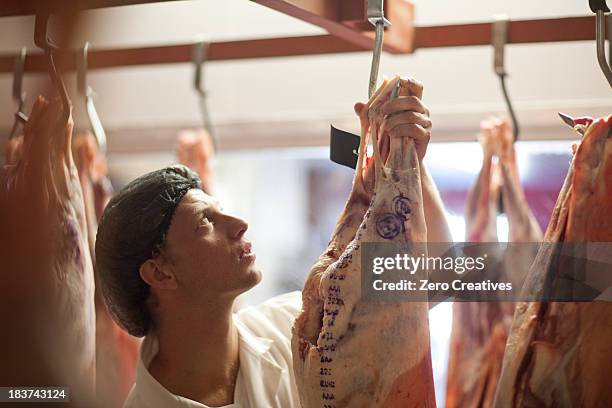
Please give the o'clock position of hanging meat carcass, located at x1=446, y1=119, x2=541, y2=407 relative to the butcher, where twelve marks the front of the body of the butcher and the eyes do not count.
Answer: The hanging meat carcass is roughly at 10 o'clock from the butcher.

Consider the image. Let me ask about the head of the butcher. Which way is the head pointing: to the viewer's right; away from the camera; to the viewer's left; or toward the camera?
to the viewer's right

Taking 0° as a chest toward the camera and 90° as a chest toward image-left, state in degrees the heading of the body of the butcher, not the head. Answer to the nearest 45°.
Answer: approximately 315°
